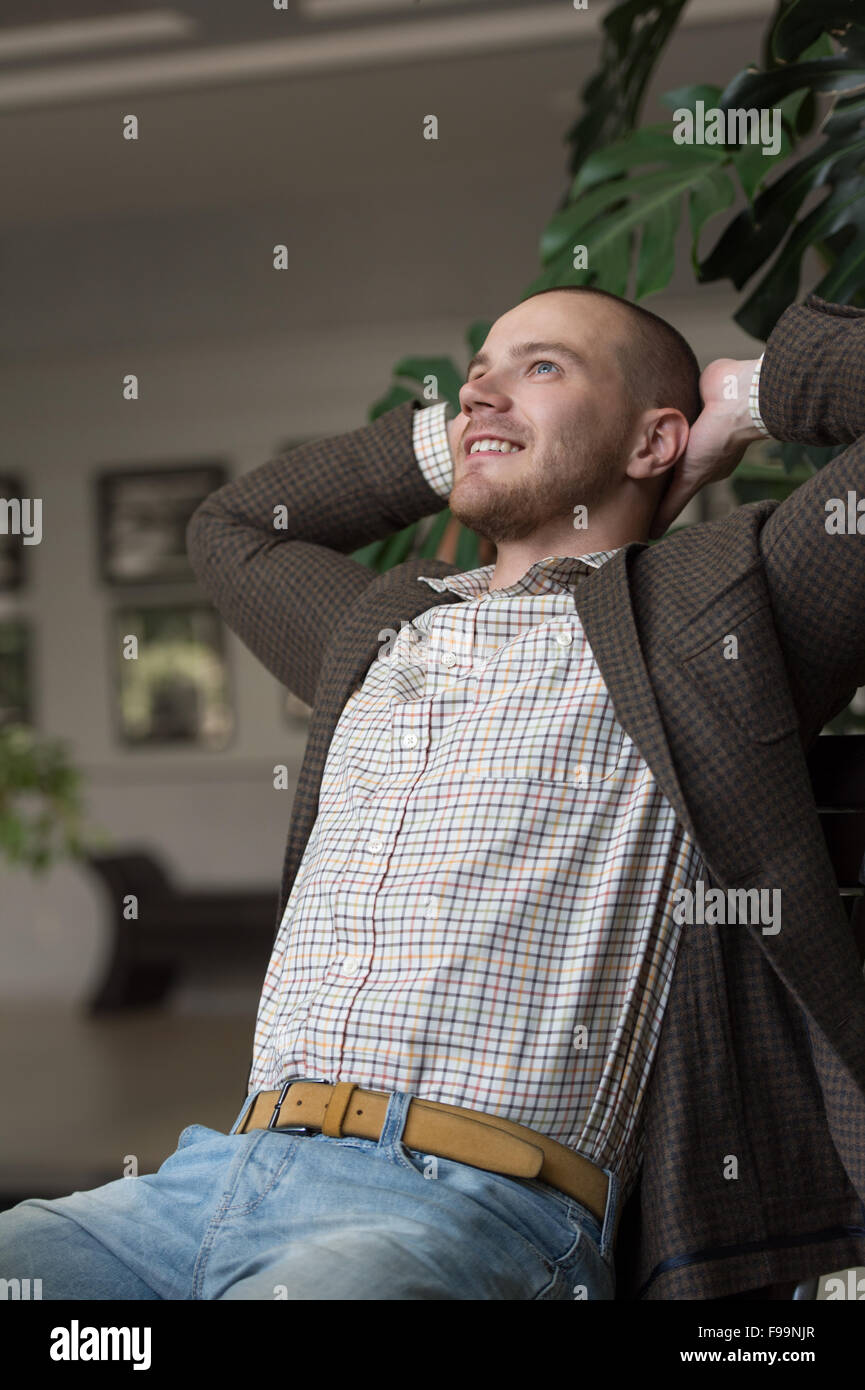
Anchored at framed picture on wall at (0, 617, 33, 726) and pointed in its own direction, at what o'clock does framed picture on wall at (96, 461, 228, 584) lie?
framed picture on wall at (96, 461, 228, 584) is roughly at 10 o'clock from framed picture on wall at (0, 617, 33, 726).

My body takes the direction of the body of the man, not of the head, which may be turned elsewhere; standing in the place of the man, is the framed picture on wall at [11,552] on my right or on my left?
on my right

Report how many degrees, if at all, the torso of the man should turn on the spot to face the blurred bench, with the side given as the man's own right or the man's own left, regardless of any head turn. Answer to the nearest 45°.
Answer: approximately 135° to the man's own right

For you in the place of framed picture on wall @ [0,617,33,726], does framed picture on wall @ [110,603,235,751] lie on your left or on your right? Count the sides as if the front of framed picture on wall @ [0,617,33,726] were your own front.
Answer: on your left

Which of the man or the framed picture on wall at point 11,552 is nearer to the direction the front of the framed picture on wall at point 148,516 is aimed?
the man

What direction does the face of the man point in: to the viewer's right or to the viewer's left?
to the viewer's left

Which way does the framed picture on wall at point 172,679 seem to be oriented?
toward the camera

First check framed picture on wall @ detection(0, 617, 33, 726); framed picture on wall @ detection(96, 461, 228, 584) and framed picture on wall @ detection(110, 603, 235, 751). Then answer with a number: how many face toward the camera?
3

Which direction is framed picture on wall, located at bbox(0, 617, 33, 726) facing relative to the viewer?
toward the camera

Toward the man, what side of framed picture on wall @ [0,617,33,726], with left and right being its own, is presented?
front
